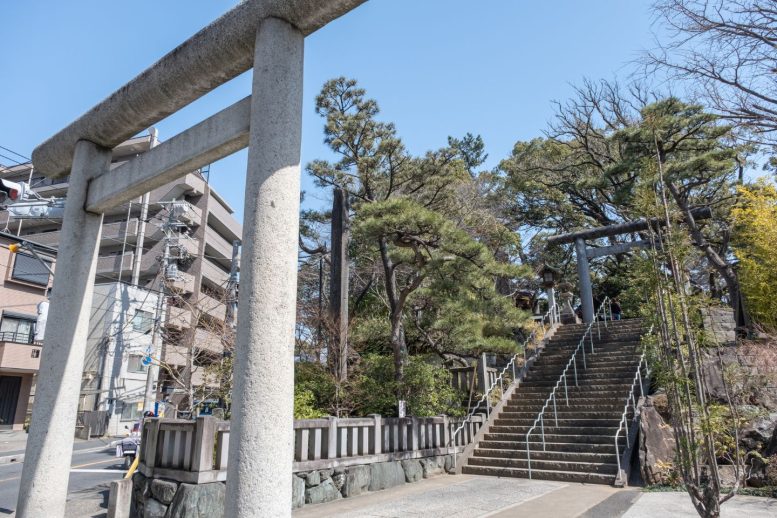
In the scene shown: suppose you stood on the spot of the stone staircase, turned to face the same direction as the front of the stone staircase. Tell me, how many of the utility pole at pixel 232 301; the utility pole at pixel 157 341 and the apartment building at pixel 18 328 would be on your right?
3

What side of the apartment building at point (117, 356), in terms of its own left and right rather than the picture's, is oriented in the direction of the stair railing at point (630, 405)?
front

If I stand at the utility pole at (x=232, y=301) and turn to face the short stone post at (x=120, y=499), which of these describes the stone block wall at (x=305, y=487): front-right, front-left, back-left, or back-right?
front-left

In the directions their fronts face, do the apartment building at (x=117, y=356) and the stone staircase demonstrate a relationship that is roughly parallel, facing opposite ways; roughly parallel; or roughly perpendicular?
roughly perpendicular

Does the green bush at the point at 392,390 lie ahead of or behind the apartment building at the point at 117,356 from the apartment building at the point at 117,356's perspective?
ahead

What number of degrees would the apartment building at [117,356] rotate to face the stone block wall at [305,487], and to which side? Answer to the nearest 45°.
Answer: approximately 45° to its right

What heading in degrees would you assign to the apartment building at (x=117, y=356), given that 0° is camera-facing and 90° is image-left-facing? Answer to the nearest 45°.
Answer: approximately 315°

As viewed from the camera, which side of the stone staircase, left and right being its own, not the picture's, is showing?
front

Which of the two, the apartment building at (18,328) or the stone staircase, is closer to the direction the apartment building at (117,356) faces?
the stone staircase

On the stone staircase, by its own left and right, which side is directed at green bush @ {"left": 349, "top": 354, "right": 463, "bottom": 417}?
right

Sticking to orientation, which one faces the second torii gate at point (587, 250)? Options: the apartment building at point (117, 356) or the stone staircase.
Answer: the apartment building

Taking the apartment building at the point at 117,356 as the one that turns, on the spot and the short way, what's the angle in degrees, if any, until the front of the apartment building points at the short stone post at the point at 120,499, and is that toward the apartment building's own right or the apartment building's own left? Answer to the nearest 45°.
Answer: approximately 45° to the apartment building's own right

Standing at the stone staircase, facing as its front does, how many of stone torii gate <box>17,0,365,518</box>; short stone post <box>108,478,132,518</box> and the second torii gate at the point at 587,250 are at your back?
1

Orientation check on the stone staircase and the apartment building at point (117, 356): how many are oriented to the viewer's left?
0
